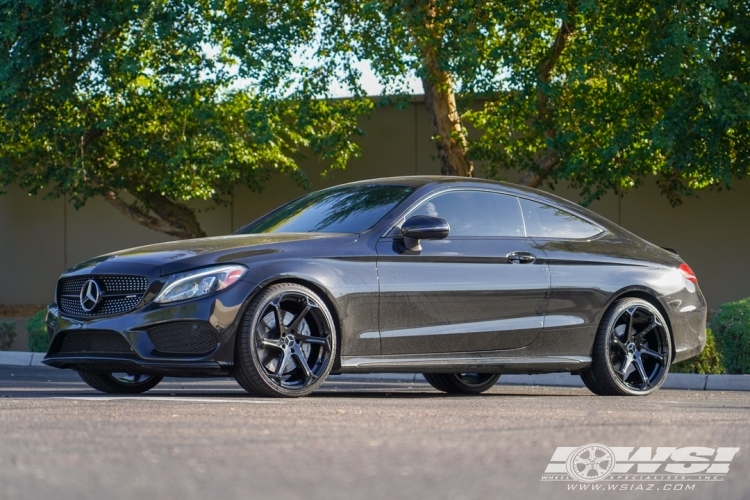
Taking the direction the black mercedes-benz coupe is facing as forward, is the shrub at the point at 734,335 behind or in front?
behind

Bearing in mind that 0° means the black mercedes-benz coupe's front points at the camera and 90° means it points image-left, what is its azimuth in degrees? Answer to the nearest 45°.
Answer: approximately 45°

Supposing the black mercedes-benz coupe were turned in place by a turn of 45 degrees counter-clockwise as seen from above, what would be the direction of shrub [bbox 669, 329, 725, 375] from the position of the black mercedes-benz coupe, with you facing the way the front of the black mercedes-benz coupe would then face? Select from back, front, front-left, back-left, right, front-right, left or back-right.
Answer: back-left

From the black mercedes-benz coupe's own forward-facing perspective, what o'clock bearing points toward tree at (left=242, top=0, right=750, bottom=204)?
The tree is roughly at 5 o'clock from the black mercedes-benz coupe.

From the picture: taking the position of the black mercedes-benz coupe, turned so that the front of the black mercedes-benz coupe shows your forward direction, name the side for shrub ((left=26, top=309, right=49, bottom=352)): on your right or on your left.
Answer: on your right

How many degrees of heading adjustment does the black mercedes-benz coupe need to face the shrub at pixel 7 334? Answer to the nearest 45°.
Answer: approximately 90° to its right
